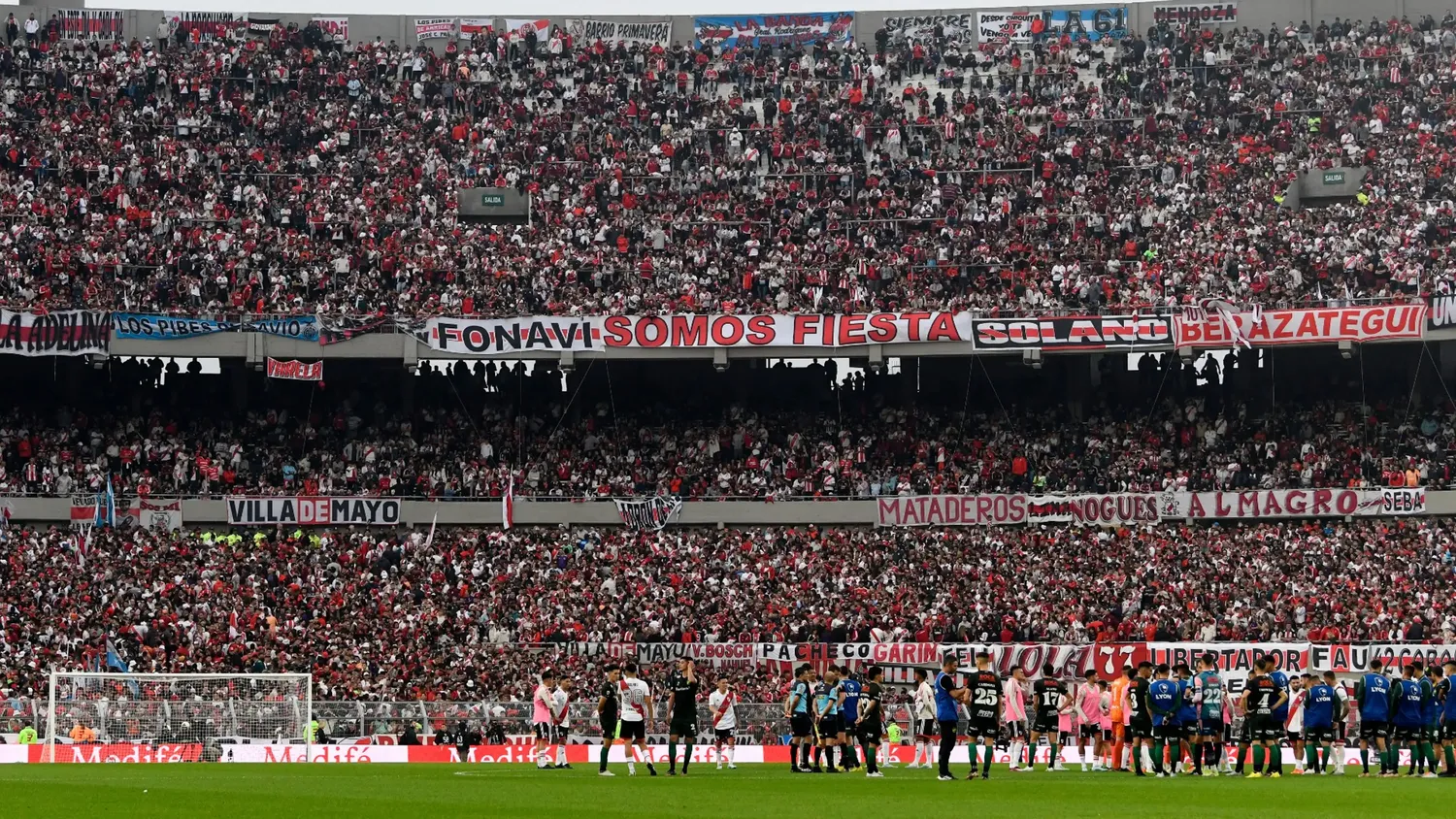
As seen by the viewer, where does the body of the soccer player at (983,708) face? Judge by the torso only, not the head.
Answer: away from the camera

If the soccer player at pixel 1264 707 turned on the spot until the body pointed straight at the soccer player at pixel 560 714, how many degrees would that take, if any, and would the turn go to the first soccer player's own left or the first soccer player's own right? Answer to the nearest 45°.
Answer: approximately 90° to the first soccer player's own left

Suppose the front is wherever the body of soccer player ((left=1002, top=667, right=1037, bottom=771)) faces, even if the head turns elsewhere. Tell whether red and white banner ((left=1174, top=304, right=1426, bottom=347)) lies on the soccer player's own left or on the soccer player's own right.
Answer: on the soccer player's own left

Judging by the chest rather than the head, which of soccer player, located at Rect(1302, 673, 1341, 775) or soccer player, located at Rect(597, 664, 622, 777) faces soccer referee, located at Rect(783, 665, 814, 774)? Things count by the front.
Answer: soccer player, located at Rect(597, 664, 622, 777)

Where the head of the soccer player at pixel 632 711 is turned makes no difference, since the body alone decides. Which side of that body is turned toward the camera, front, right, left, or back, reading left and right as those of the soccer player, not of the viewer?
back

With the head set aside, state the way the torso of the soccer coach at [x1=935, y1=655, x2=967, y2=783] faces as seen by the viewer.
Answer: to the viewer's right

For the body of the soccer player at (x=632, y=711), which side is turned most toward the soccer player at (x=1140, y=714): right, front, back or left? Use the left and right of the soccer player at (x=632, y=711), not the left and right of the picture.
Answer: right

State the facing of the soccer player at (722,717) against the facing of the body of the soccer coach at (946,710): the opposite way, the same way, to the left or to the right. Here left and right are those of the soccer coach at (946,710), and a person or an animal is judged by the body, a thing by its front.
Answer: to the right

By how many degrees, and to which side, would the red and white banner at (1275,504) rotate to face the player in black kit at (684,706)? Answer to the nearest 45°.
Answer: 0° — it already faces them

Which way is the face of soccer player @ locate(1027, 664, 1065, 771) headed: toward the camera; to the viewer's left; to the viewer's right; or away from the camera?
away from the camera
